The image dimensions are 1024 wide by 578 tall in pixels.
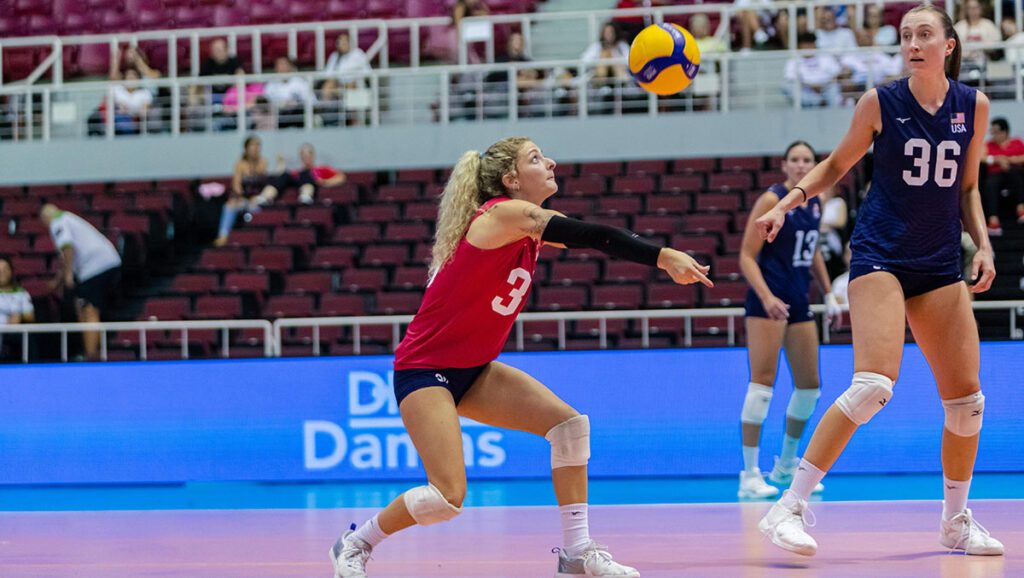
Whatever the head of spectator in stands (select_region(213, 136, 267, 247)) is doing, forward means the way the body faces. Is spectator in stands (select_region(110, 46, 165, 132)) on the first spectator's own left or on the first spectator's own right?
on the first spectator's own right

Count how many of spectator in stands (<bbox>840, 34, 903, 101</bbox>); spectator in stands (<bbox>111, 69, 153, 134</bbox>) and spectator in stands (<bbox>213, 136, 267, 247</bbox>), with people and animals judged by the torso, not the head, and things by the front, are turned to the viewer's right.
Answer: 0

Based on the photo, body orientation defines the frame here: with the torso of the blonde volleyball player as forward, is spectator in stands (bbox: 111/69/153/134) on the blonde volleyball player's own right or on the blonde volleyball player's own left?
on the blonde volleyball player's own left

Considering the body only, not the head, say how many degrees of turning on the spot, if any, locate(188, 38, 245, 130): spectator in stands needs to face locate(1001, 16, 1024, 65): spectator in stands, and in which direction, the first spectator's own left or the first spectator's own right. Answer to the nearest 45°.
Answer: approximately 45° to the first spectator's own left

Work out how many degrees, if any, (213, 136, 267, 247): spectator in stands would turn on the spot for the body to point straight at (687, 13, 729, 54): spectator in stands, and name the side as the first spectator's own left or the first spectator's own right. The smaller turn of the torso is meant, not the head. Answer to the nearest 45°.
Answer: approximately 135° to the first spectator's own left

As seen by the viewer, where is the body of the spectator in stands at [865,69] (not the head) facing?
toward the camera

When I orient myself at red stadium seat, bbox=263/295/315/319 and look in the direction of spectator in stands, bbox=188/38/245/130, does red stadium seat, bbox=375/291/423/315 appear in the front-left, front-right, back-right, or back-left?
back-right

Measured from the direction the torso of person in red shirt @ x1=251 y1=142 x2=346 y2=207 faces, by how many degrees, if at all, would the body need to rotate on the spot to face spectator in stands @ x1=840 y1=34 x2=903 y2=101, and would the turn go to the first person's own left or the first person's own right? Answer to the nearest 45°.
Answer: approximately 135° to the first person's own left

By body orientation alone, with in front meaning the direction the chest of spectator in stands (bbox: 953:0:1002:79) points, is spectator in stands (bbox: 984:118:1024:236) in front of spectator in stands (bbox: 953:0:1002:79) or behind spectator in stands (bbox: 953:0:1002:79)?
in front

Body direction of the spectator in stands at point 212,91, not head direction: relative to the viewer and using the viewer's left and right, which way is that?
facing the viewer

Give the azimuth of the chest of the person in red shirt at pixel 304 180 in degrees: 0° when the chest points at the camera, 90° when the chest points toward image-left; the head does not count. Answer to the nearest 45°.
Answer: approximately 45°

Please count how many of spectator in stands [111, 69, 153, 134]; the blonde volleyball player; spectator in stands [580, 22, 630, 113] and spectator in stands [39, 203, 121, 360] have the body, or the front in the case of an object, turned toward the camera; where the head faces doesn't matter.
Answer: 2

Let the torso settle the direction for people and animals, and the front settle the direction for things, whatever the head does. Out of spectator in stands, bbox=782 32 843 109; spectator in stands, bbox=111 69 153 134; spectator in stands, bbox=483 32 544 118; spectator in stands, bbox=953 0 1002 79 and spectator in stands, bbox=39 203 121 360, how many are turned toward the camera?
4
